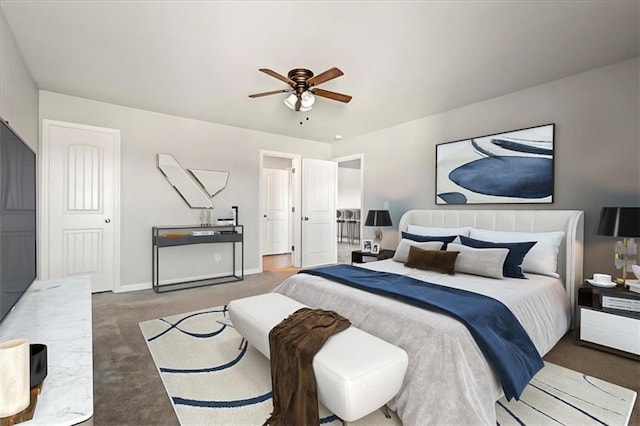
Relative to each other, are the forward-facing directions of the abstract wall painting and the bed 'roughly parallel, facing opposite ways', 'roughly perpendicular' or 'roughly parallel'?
roughly parallel

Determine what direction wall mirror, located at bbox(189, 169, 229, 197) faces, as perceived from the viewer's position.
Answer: facing the viewer

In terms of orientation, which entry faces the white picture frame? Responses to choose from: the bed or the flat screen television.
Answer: the flat screen television

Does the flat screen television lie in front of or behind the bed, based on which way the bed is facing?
in front

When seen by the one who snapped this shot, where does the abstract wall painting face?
facing the viewer and to the left of the viewer

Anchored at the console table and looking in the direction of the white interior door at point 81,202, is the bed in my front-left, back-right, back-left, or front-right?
back-left

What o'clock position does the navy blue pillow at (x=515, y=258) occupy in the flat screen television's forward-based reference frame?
The navy blue pillow is roughly at 1 o'clock from the flat screen television.

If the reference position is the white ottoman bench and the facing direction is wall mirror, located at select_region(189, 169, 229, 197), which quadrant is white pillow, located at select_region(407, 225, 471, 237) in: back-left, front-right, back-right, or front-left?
front-right

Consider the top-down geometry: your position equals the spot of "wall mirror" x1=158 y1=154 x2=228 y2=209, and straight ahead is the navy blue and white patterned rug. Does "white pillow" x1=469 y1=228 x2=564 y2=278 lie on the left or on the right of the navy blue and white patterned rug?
left

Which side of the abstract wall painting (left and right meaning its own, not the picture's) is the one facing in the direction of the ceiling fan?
front

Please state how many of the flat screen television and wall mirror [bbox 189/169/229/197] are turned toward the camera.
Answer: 1

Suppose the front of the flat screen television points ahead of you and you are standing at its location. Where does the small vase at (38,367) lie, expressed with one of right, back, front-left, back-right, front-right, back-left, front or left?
right

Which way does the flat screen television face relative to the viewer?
to the viewer's right

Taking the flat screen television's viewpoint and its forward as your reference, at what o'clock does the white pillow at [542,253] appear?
The white pillow is roughly at 1 o'clock from the flat screen television.

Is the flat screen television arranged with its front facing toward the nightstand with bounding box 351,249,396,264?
yes
